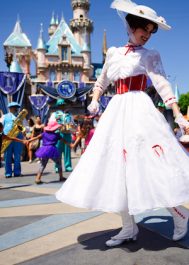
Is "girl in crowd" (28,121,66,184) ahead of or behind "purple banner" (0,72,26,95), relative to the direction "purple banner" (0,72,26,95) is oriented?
ahead

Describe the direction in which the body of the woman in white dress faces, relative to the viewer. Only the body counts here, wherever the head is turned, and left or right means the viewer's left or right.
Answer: facing the viewer and to the left of the viewer

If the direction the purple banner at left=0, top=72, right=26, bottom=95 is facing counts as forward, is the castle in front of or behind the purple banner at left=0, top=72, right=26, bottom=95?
behind

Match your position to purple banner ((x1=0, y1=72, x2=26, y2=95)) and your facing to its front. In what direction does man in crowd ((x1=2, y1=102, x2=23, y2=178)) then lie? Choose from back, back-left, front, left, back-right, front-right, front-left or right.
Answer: front

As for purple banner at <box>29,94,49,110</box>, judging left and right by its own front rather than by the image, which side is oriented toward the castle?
back

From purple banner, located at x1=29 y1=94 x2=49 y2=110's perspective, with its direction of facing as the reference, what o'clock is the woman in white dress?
The woman in white dress is roughly at 12 o'clock from the purple banner.

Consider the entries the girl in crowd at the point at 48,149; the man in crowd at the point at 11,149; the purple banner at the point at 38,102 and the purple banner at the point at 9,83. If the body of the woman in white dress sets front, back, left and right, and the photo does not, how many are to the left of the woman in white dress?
0

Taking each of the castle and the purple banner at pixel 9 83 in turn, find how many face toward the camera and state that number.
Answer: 2

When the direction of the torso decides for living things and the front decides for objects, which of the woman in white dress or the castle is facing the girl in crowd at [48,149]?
the castle

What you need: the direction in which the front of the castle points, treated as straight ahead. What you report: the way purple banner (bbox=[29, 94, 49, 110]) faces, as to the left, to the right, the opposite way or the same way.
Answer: the same way

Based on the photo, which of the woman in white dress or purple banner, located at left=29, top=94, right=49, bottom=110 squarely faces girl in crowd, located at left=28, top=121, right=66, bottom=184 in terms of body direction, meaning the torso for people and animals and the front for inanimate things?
the purple banner

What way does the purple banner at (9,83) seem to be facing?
toward the camera

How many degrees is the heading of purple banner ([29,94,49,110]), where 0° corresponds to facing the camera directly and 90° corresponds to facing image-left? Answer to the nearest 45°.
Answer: approximately 0°

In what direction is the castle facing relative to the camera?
toward the camera

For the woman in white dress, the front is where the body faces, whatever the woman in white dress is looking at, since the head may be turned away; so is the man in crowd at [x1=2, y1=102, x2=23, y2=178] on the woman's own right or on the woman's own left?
on the woman's own right

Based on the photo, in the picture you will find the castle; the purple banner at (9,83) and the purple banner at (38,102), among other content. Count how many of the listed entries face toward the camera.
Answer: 3
